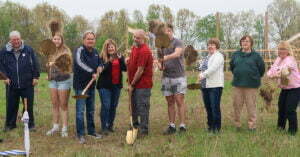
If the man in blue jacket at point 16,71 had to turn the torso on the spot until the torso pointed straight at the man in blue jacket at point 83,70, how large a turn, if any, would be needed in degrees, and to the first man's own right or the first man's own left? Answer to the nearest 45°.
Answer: approximately 45° to the first man's own left

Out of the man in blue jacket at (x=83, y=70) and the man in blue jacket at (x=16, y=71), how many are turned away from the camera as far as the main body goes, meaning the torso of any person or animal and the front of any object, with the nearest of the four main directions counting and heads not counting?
0

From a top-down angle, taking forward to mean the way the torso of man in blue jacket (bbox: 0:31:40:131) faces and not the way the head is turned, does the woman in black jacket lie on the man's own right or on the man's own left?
on the man's own left

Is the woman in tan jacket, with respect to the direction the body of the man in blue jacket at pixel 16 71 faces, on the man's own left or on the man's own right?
on the man's own left

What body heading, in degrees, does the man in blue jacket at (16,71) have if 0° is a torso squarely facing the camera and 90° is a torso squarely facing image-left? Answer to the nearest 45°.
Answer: approximately 0°

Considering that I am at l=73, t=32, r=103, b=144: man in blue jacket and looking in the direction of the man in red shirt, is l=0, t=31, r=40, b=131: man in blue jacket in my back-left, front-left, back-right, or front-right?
back-left

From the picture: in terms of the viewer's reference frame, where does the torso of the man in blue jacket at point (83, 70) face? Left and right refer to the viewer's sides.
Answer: facing the viewer and to the right of the viewer

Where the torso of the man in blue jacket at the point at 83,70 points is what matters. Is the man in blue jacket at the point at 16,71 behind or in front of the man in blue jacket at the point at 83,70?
behind

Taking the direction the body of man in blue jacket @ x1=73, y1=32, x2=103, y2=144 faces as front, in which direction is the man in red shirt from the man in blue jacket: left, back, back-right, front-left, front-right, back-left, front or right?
front-left

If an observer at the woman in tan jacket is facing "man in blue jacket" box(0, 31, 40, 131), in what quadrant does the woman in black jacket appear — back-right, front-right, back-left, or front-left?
back-right

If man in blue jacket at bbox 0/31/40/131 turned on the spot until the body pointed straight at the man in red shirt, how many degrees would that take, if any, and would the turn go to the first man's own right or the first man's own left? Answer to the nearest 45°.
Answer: approximately 45° to the first man's own left
